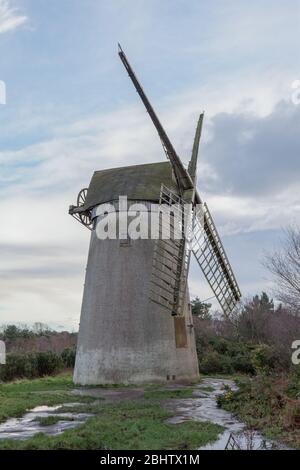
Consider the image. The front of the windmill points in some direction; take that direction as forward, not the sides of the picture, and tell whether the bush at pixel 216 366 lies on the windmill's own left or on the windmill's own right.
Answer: on the windmill's own left

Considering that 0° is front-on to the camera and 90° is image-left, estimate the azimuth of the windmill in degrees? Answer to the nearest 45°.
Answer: approximately 315°

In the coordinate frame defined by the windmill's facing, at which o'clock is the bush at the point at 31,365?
The bush is roughly at 6 o'clock from the windmill.

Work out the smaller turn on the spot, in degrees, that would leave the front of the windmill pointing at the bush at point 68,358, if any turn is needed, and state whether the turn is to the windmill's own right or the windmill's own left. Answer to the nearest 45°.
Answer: approximately 180°
